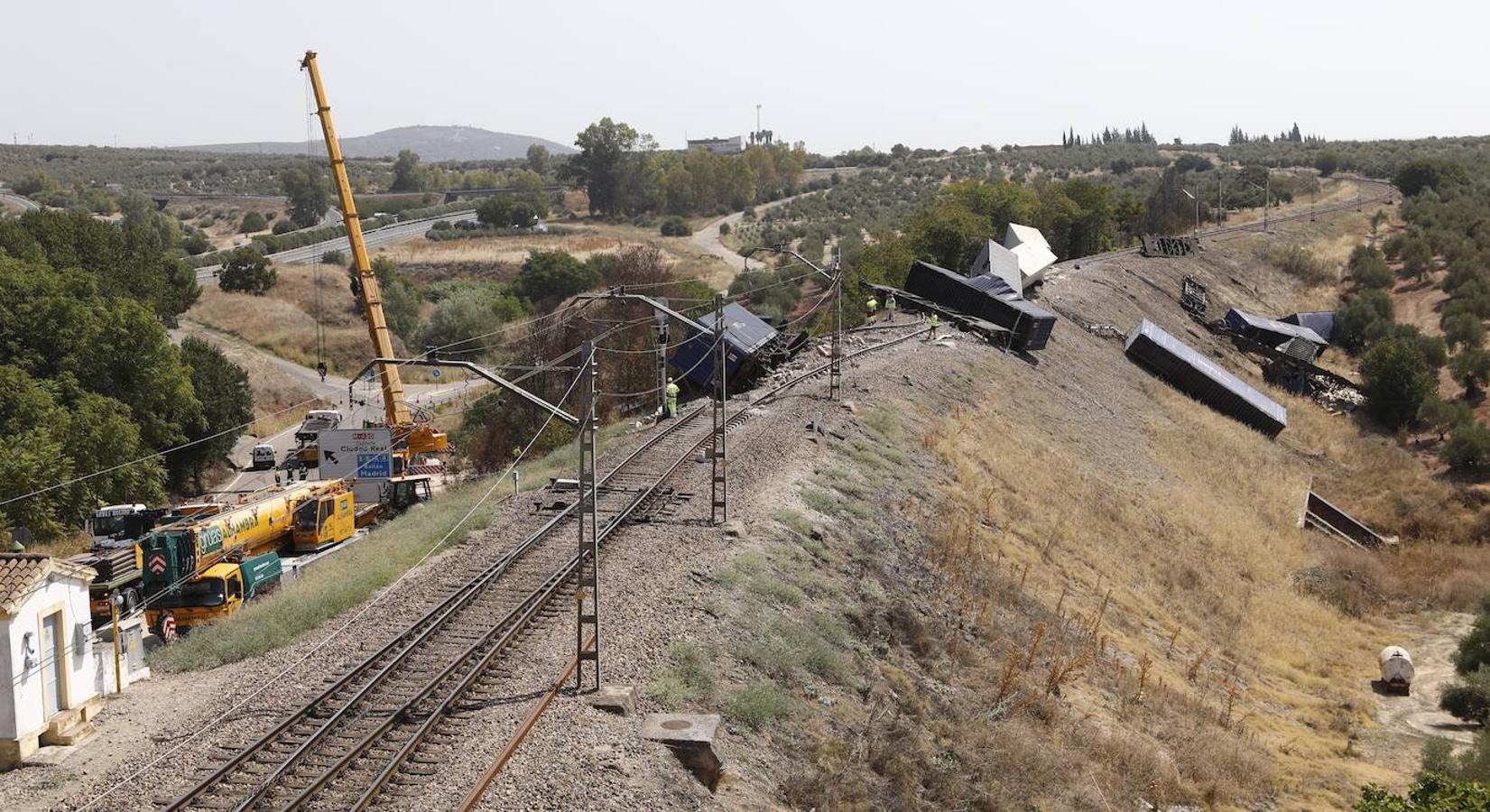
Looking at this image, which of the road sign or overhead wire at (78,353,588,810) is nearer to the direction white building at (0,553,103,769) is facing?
the overhead wire

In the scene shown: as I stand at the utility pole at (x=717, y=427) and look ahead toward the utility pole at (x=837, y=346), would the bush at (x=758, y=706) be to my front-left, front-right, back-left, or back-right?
back-right

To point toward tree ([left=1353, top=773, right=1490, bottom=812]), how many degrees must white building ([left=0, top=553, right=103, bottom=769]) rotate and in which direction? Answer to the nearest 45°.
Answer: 0° — it already faces it

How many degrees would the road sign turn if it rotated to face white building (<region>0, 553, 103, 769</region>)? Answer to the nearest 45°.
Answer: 0° — it already faces it

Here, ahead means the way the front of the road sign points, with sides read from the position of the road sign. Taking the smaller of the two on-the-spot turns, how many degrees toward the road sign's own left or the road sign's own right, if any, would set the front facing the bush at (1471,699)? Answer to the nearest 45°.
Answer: approximately 45° to the road sign's own left

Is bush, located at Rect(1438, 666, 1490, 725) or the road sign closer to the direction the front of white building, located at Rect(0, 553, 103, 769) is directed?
the bush

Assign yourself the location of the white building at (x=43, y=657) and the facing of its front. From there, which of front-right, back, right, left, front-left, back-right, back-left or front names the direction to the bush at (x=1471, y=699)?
front-left
